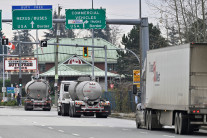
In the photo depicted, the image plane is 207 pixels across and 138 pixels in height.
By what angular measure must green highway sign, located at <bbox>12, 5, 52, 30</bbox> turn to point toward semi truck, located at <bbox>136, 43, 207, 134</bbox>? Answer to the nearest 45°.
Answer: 0° — it already faces it

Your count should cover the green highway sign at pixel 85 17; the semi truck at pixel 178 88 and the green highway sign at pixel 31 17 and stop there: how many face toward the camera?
2

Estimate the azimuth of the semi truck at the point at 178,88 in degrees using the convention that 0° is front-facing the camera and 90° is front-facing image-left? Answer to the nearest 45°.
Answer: approximately 135°

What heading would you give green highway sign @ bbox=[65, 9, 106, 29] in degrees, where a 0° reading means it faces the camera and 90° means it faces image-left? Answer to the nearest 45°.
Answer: approximately 0°

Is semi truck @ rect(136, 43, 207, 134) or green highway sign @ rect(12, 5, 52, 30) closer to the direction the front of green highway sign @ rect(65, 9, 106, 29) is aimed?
the semi truck

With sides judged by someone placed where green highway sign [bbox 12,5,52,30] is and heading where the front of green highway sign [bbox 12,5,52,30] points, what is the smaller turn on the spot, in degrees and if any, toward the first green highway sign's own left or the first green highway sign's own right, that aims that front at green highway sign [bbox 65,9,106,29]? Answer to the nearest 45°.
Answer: approximately 90° to the first green highway sign's own left
